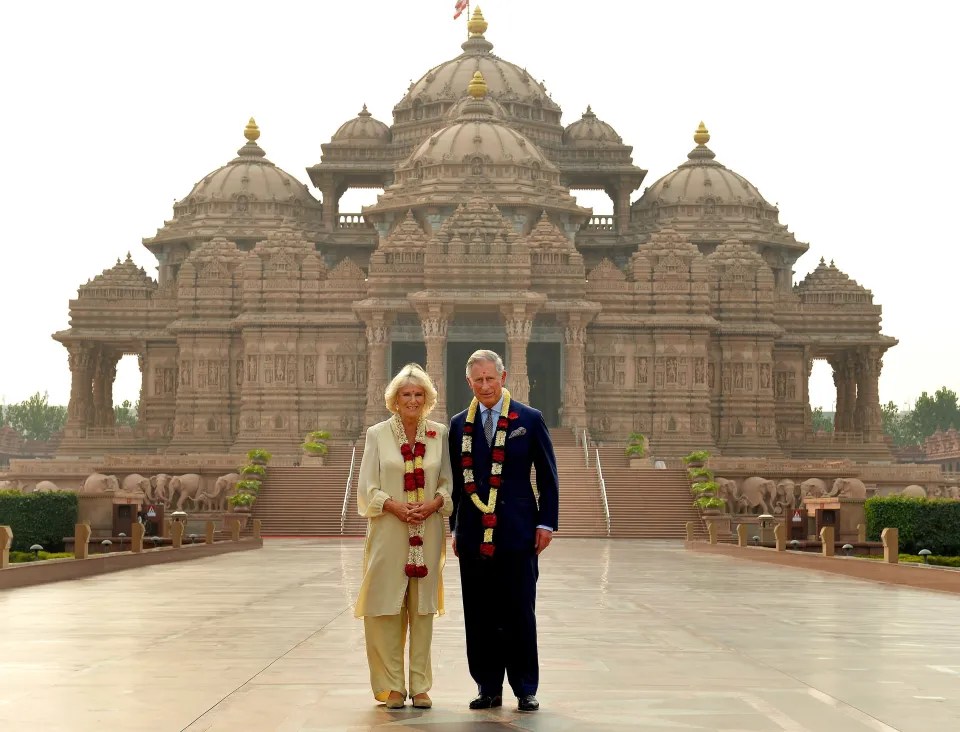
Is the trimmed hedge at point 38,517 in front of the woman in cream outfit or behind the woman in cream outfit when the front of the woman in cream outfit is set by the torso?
behind

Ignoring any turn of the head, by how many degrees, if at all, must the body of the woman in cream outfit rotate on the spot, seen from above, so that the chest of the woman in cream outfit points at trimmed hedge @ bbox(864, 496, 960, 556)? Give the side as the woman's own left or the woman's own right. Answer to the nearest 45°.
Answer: approximately 135° to the woman's own left

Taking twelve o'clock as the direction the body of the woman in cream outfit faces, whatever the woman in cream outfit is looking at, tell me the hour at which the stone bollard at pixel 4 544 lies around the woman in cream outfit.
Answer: The stone bollard is roughly at 5 o'clock from the woman in cream outfit.

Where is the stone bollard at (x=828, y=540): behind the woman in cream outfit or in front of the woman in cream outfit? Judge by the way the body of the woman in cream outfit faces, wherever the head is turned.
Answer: behind

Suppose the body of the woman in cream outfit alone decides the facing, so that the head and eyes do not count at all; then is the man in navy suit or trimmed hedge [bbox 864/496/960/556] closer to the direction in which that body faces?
the man in navy suit

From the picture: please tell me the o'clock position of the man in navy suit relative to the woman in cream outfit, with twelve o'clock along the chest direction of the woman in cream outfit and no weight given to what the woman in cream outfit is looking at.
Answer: The man in navy suit is roughly at 9 o'clock from the woman in cream outfit.

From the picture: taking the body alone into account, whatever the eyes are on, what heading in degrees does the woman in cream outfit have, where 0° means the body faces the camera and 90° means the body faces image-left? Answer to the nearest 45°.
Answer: approximately 0°

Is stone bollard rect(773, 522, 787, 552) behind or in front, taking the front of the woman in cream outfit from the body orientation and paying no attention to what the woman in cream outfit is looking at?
behind

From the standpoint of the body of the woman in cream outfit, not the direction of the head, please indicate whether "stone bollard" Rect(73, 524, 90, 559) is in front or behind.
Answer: behind
